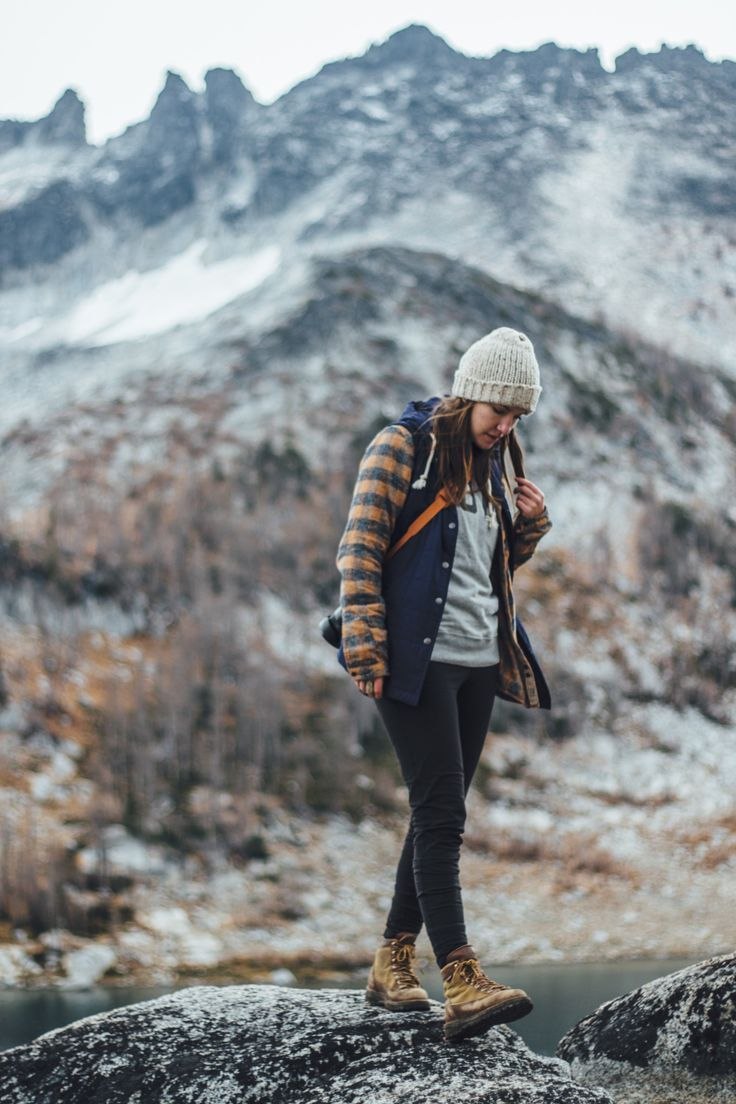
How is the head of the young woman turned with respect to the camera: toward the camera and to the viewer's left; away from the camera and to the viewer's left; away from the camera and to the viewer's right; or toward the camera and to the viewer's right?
toward the camera and to the viewer's right

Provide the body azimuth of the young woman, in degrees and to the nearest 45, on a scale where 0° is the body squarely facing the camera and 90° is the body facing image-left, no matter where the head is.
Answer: approximately 315°
